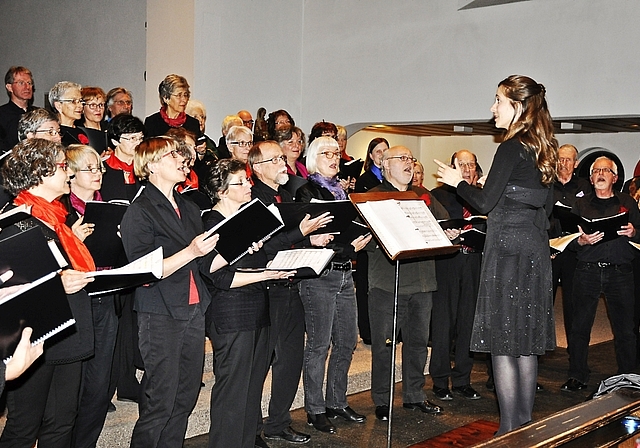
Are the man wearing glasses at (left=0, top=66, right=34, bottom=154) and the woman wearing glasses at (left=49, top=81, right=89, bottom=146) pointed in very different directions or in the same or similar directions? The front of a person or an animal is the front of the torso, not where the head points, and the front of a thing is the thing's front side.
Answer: same or similar directions

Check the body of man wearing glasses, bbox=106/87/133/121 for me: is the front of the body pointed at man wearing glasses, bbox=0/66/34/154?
no

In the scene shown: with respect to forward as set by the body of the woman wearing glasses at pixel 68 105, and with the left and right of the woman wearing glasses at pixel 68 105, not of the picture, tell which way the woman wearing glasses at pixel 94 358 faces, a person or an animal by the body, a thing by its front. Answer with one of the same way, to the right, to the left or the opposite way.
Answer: the same way

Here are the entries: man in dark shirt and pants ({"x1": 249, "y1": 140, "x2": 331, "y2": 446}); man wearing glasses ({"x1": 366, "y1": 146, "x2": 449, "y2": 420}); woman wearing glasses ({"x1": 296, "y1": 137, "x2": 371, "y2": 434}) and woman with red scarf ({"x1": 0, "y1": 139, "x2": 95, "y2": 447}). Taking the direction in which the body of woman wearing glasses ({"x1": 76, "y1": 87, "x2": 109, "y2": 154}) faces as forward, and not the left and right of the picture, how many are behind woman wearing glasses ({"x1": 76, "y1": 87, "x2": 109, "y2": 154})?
0

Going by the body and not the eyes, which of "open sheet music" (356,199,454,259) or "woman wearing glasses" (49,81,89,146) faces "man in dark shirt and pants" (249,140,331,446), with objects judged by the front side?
the woman wearing glasses

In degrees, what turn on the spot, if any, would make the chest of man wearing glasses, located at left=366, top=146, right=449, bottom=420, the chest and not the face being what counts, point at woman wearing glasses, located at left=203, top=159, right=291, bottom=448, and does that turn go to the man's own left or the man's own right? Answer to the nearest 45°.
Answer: approximately 90° to the man's own right

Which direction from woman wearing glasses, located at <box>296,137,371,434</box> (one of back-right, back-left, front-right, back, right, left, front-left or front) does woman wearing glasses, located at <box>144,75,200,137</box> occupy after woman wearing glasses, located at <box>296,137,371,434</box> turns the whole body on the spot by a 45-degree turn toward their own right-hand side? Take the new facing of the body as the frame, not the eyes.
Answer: back-right

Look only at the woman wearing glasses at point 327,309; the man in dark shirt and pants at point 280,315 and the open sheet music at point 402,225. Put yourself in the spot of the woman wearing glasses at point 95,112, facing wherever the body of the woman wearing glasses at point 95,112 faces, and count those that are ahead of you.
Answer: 3

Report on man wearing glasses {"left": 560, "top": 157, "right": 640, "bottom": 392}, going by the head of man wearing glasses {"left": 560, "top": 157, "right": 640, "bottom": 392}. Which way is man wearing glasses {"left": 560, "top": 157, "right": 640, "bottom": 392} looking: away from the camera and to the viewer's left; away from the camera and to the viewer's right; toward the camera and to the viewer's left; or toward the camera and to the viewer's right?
toward the camera and to the viewer's left

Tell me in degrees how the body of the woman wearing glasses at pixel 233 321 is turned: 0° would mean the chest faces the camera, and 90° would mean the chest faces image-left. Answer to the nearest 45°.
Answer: approximately 270°

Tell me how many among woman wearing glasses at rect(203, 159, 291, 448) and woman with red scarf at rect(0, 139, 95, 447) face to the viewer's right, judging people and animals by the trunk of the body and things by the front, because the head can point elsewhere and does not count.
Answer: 2

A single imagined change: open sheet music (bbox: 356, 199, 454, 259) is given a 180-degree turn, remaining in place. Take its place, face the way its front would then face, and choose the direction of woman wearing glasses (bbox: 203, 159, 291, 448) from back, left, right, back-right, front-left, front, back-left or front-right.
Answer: front-left

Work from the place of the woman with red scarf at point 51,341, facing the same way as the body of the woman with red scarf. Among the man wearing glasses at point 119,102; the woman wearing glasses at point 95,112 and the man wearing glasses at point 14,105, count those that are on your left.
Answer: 3

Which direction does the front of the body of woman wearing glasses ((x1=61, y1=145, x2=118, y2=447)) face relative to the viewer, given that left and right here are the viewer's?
facing the viewer and to the right of the viewer

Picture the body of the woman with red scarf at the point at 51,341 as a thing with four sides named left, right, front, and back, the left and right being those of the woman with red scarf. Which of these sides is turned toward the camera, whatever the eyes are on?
right

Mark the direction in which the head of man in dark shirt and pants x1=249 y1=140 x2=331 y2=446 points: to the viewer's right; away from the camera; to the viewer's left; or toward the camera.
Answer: to the viewer's right

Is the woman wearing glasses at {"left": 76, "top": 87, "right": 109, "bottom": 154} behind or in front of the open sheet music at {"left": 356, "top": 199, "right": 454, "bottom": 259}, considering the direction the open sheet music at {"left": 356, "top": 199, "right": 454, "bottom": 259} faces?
behind

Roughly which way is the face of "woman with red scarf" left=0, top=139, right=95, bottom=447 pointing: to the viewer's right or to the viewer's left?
to the viewer's right
